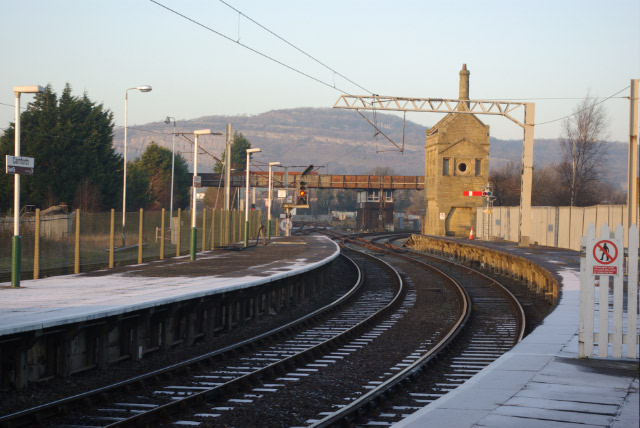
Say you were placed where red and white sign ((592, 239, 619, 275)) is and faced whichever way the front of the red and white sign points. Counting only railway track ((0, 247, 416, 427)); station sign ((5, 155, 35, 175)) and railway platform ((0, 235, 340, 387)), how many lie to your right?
3

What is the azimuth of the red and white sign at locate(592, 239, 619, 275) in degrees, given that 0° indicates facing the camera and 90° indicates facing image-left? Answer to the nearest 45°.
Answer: approximately 0°

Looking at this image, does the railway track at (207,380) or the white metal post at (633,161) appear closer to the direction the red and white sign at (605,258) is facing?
the railway track

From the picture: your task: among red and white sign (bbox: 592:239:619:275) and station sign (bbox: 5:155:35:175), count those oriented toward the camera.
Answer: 2

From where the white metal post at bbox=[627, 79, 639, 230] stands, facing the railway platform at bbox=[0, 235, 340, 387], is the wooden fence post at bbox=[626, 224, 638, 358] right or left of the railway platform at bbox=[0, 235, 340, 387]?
left

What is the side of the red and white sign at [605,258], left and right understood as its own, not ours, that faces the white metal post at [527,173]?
back

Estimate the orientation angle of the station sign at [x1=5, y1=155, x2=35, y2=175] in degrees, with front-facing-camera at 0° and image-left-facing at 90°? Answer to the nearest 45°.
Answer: approximately 0°

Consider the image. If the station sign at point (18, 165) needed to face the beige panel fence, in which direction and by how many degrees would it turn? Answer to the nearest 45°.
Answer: approximately 135° to its left

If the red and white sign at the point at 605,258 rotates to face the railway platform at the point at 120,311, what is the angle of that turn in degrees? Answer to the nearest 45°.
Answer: approximately 90° to its right
